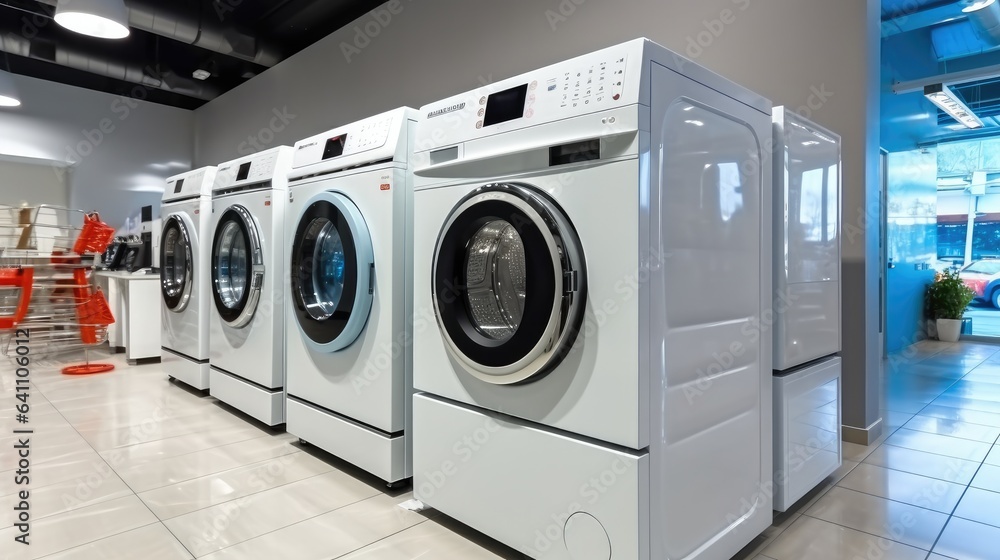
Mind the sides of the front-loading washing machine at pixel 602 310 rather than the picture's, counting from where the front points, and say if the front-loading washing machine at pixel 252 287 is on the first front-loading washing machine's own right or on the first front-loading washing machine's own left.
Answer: on the first front-loading washing machine's own right

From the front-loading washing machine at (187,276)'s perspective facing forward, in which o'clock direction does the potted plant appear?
The potted plant is roughly at 8 o'clock from the front-loading washing machine.

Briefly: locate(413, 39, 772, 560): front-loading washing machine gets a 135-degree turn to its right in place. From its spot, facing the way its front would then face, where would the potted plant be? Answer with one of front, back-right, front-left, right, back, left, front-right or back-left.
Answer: front-right

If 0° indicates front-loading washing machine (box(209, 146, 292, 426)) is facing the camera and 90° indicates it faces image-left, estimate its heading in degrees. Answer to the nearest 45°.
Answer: approximately 45°

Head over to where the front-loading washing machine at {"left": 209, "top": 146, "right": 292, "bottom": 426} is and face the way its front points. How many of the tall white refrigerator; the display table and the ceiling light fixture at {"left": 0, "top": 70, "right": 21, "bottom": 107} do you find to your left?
1

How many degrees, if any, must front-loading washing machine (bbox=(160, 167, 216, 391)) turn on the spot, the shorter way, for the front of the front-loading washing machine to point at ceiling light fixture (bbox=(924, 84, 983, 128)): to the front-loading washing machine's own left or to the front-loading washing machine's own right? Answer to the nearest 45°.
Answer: approximately 135° to the front-loading washing machine's own left

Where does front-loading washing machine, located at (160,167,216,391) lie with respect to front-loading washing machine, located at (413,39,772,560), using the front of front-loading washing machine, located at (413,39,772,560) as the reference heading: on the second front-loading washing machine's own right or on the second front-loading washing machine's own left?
on the second front-loading washing machine's own right

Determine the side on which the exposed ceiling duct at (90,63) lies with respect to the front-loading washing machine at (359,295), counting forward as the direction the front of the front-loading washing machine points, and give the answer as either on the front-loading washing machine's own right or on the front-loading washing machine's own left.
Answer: on the front-loading washing machine's own right

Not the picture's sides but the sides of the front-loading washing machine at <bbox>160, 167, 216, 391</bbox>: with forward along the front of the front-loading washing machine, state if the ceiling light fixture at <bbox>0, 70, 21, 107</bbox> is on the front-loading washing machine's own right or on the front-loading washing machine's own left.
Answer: on the front-loading washing machine's own right

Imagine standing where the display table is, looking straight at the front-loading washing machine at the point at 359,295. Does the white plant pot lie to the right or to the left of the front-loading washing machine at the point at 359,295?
left

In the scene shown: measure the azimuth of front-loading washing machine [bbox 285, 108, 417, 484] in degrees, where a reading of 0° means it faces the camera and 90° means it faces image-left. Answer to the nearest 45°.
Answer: approximately 45°

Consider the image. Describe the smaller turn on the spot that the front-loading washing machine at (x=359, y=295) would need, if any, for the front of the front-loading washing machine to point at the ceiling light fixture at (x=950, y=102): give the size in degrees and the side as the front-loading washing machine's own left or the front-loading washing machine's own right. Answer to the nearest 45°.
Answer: approximately 135° to the front-loading washing machine's own left

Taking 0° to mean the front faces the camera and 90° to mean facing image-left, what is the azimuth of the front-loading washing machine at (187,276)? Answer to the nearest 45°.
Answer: approximately 45°

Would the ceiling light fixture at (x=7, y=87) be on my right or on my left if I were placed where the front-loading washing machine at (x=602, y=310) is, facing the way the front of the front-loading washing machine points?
on my right

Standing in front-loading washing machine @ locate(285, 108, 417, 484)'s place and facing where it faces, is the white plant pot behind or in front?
behind

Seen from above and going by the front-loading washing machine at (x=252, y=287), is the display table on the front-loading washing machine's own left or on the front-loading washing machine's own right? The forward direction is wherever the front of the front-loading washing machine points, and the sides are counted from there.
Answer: on the front-loading washing machine's own right
